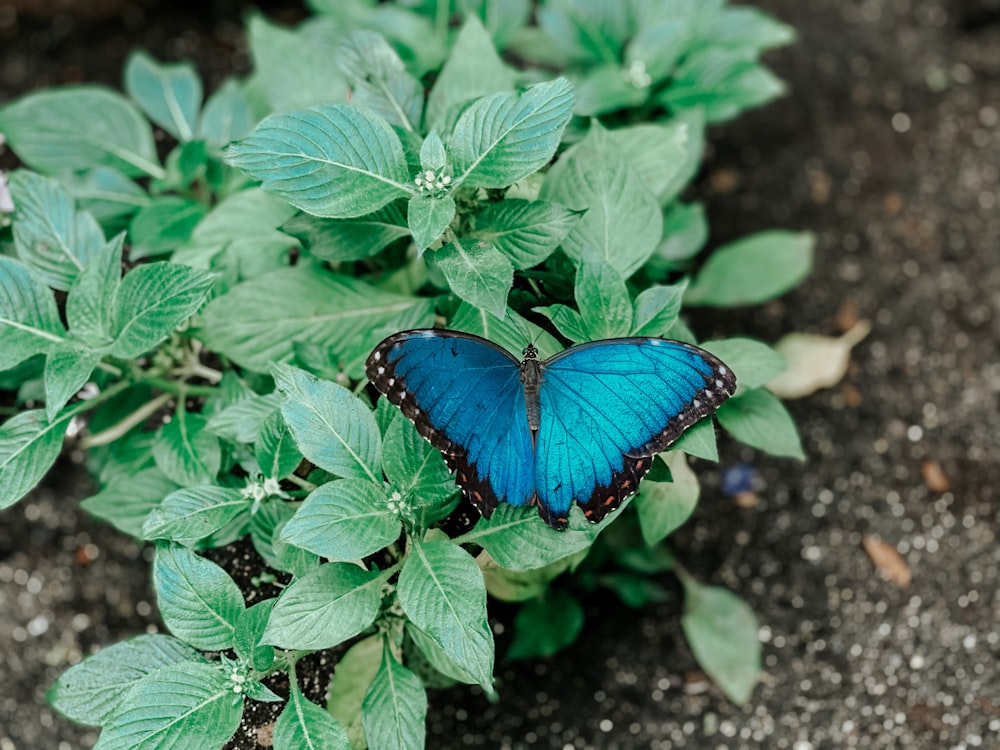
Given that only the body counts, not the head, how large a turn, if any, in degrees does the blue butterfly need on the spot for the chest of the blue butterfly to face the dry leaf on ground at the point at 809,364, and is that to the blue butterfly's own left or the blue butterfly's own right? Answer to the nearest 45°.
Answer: approximately 45° to the blue butterfly's own right

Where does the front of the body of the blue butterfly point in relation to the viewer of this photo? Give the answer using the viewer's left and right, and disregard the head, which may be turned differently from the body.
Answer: facing away from the viewer
